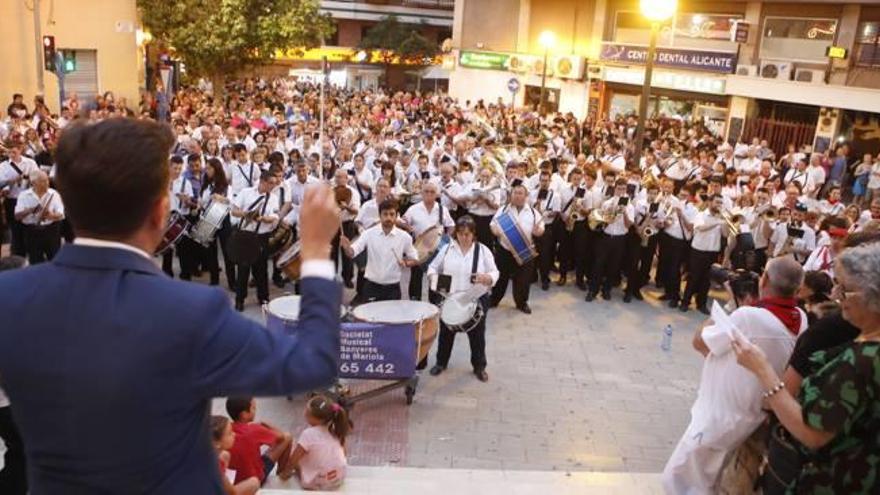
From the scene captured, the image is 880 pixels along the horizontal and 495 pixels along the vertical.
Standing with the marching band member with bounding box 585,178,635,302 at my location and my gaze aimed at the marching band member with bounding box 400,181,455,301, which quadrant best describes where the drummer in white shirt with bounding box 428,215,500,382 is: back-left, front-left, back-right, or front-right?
front-left

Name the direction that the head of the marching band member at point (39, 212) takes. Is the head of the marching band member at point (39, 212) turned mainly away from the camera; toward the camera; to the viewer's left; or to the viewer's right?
toward the camera

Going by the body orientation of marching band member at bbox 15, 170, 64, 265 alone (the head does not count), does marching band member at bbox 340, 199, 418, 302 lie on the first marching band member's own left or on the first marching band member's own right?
on the first marching band member's own left

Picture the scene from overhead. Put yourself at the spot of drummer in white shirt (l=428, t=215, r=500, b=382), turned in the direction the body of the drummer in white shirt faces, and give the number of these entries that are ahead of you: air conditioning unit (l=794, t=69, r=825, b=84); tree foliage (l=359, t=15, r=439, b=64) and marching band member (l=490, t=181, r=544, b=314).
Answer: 0

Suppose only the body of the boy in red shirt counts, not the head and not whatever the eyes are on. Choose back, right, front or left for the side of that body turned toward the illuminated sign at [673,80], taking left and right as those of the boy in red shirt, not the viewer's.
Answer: front

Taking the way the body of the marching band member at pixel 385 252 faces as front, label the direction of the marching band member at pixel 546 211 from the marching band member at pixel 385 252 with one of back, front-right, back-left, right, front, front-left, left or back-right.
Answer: back-left

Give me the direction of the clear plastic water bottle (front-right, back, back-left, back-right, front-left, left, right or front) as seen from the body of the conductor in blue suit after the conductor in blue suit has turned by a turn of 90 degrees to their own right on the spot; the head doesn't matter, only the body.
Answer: left

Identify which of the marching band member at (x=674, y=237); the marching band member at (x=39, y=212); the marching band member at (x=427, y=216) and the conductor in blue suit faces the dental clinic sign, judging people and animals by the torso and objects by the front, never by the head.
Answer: the conductor in blue suit

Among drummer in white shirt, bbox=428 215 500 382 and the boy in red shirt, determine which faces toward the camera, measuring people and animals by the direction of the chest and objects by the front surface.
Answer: the drummer in white shirt

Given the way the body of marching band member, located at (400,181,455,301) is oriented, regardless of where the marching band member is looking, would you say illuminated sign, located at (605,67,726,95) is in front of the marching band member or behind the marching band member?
behind

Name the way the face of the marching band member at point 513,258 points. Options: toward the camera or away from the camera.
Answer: toward the camera

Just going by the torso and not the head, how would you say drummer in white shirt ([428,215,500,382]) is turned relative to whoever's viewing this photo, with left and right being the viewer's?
facing the viewer

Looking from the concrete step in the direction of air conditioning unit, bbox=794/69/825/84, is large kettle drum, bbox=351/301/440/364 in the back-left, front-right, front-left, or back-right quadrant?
front-left

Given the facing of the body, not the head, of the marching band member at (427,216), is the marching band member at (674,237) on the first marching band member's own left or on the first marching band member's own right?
on the first marching band member's own left

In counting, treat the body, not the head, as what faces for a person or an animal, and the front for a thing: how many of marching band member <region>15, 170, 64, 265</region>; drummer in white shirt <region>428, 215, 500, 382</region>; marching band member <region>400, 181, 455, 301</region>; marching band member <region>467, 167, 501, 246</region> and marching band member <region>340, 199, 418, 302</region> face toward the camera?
5

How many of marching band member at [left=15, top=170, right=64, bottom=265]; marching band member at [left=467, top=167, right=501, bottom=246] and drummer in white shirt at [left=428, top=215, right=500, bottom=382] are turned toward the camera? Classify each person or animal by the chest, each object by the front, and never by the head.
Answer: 3

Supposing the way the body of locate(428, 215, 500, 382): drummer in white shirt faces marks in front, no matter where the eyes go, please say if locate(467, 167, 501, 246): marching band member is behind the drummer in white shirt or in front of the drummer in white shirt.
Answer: behind

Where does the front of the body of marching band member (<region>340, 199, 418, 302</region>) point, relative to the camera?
toward the camera

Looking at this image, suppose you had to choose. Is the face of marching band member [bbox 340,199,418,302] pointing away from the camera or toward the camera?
toward the camera

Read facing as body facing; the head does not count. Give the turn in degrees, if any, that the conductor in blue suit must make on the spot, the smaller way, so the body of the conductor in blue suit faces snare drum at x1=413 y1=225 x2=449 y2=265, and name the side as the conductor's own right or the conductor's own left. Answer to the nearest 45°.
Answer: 0° — they already face it
